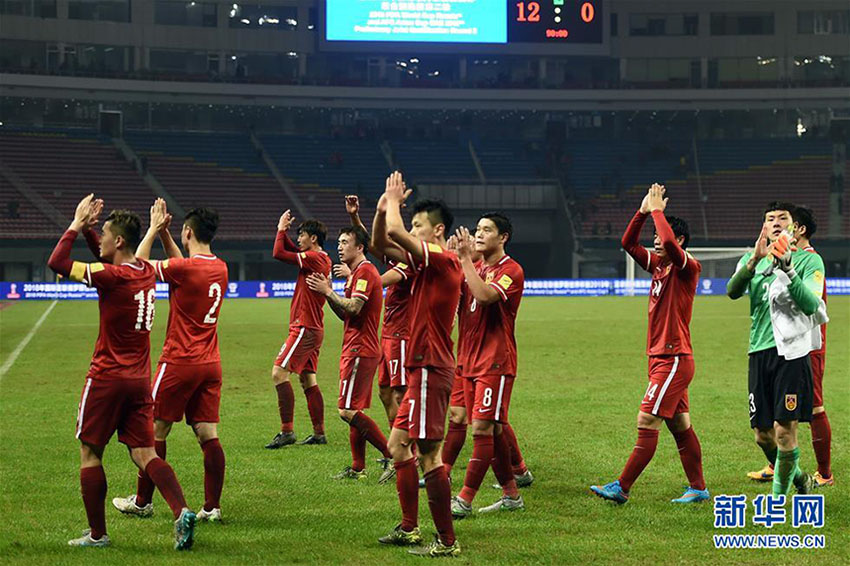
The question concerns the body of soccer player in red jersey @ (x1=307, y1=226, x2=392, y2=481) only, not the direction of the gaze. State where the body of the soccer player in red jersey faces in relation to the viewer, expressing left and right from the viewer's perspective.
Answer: facing to the left of the viewer

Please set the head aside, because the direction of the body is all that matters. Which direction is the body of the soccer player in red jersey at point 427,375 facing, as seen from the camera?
to the viewer's left

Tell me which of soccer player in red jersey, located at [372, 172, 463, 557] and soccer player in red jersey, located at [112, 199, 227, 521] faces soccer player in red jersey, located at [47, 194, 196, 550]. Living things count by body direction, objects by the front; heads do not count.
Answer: soccer player in red jersey, located at [372, 172, 463, 557]

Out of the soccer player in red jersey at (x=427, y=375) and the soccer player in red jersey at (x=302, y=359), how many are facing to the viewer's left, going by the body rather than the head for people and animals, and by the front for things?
2

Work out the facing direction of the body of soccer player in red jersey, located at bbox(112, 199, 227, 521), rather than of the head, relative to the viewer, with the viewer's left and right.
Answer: facing away from the viewer and to the left of the viewer

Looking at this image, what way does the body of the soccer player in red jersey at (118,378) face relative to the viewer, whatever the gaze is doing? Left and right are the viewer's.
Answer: facing away from the viewer and to the left of the viewer

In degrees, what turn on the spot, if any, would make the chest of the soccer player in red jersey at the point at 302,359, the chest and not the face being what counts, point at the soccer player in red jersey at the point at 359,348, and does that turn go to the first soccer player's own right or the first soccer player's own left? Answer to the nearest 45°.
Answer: approximately 90° to the first soccer player's own left
